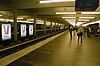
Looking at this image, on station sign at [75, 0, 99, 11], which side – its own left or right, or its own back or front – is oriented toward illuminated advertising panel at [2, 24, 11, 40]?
right

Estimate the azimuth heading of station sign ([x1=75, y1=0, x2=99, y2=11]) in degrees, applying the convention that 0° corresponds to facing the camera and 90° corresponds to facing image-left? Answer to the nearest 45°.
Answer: approximately 0°
